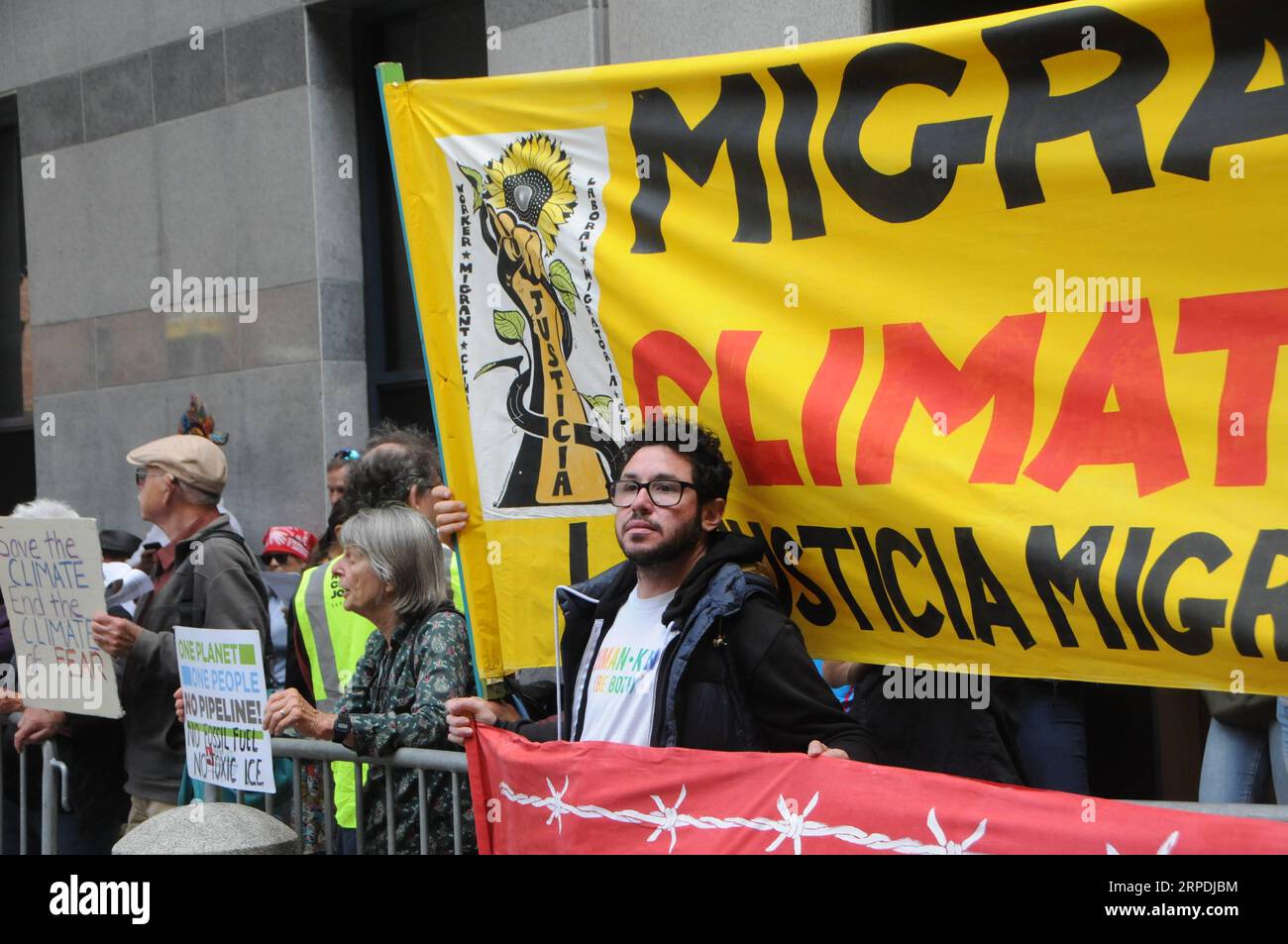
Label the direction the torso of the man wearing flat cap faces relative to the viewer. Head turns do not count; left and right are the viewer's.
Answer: facing to the left of the viewer

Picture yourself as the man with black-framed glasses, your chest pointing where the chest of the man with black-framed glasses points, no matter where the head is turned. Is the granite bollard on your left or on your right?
on your right

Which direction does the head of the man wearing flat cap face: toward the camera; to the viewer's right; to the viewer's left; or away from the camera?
to the viewer's left

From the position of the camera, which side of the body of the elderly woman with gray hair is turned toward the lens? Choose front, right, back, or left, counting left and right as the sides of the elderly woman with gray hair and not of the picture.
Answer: left

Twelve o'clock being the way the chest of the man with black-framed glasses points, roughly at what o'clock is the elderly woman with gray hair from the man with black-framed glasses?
The elderly woman with gray hair is roughly at 3 o'clock from the man with black-framed glasses.

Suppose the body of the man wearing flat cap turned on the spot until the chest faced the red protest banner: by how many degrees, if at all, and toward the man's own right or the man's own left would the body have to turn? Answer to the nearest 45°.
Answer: approximately 135° to the man's own left

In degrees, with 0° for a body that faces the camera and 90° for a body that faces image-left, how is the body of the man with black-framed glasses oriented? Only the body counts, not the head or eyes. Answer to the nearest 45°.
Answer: approximately 45°

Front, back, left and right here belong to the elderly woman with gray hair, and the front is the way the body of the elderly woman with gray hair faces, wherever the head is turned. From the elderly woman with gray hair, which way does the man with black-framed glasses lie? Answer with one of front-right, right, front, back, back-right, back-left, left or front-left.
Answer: back-left
